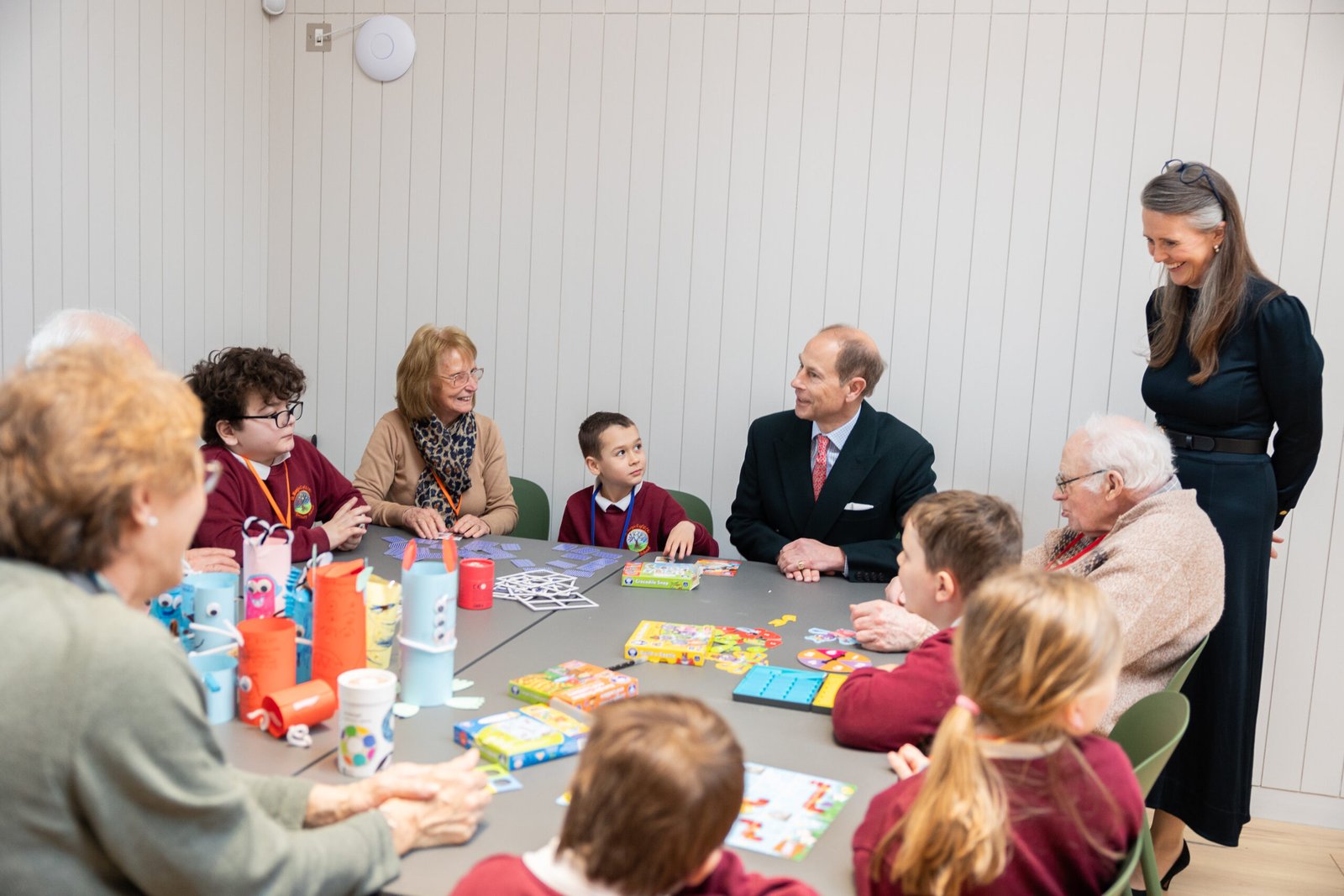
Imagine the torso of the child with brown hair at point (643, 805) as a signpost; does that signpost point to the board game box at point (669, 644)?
yes

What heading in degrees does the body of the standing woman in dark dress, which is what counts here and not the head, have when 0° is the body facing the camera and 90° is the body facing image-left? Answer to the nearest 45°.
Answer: approximately 45°

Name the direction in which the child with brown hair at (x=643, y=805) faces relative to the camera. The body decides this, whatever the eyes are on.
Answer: away from the camera

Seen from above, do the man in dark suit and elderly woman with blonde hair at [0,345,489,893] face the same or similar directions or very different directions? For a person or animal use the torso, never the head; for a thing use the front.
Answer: very different directions

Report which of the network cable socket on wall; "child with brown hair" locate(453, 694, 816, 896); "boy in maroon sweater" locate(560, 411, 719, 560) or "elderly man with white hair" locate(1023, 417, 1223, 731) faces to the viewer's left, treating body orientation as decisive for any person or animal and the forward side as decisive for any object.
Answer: the elderly man with white hair

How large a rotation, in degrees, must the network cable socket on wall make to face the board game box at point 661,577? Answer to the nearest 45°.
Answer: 0° — it already faces it

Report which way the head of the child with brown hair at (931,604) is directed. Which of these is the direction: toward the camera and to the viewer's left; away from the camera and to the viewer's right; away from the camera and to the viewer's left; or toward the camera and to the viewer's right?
away from the camera and to the viewer's left

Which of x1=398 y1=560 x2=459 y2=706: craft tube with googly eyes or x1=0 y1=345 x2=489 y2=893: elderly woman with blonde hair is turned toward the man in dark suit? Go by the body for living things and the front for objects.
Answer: the elderly woman with blonde hair

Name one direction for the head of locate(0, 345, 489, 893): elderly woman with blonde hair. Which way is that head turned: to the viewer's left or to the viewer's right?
to the viewer's right

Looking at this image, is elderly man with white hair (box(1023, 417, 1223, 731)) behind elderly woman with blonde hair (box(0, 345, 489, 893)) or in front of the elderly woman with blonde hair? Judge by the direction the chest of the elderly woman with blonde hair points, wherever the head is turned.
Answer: in front

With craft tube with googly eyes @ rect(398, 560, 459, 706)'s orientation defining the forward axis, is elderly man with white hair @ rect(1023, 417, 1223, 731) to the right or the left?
on its left

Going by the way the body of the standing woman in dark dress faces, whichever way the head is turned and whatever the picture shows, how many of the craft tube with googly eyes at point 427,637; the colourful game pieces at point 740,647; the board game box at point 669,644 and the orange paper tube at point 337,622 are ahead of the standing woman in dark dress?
4

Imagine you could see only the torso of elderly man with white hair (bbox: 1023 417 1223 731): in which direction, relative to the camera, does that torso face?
to the viewer's left

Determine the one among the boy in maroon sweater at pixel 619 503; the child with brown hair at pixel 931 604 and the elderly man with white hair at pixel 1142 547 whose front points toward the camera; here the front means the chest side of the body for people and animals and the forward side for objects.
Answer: the boy in maroon sweater

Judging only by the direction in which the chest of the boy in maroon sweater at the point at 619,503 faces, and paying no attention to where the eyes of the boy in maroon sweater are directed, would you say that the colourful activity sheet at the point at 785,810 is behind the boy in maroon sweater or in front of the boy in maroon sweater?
in front

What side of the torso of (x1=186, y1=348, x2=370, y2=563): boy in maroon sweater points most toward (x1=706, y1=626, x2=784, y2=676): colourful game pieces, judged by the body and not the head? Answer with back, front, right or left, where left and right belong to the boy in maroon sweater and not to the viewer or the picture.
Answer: front

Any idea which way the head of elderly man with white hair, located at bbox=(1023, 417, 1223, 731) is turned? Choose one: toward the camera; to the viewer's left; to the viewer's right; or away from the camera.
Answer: to the viewer's left

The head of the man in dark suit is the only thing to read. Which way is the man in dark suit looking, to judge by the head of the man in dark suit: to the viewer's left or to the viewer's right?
to the viewer's left
